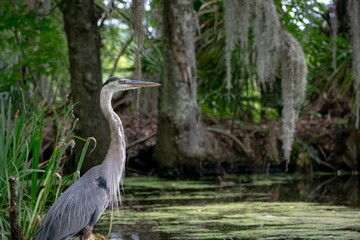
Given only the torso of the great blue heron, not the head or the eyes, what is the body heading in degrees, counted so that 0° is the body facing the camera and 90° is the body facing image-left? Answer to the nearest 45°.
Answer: approximately 270°

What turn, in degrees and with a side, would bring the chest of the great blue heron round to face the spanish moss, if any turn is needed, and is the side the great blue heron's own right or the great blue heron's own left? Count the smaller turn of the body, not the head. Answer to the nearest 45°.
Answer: approximately 45° to the great blue heron's own left

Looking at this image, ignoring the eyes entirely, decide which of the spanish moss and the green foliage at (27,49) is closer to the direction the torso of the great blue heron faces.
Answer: the spanish moss

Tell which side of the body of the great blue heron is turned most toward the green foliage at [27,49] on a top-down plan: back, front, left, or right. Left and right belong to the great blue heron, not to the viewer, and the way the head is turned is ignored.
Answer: left
